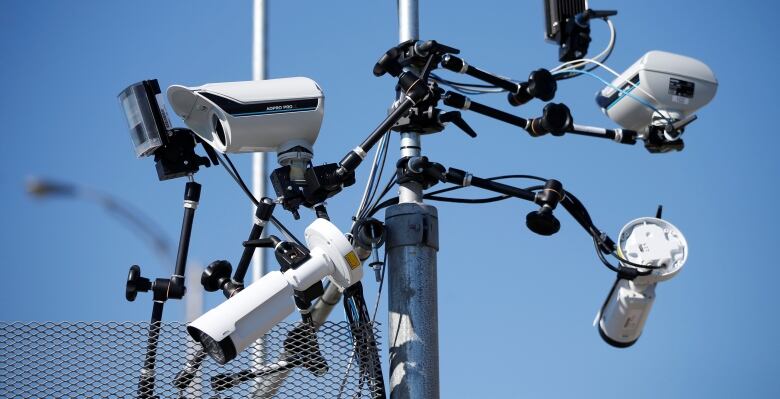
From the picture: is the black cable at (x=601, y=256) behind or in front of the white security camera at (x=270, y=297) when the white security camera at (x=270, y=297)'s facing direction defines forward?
behind

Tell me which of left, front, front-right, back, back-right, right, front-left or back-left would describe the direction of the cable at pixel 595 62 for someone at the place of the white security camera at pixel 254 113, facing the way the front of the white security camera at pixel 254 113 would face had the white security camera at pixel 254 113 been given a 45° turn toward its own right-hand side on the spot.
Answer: back

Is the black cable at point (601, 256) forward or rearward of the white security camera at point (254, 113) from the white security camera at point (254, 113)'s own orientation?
rearward

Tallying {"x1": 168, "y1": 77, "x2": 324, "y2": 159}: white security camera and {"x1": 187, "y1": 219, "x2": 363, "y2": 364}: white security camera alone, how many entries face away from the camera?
0

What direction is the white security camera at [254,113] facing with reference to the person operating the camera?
facing the viewer and to the left of the viewer
